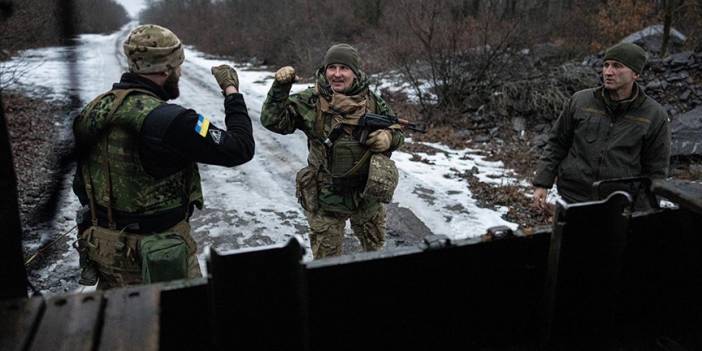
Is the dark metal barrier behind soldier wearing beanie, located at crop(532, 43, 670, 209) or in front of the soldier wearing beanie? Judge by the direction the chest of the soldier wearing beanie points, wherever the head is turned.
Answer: in front

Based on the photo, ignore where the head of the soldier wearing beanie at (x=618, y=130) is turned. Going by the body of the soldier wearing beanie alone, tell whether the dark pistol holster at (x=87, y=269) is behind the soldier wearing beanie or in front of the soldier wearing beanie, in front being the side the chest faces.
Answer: in front

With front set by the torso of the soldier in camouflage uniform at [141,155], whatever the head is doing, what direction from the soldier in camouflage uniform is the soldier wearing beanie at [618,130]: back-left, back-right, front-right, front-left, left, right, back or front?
front-right

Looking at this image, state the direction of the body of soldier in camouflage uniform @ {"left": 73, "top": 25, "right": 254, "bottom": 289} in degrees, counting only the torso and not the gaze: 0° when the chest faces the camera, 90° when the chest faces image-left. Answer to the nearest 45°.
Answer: approximately 225°

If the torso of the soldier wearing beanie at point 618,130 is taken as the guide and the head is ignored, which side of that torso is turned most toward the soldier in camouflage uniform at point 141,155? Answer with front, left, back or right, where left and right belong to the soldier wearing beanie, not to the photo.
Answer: front

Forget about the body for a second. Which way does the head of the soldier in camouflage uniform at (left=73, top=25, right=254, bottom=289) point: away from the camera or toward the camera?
away from the camera

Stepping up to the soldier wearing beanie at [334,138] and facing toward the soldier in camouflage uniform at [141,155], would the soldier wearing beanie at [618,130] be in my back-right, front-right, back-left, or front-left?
back-left

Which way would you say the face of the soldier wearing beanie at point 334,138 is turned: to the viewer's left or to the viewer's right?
to the viewer's left

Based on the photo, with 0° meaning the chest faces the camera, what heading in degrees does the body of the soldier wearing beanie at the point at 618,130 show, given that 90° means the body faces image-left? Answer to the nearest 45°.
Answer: approximately 45°
